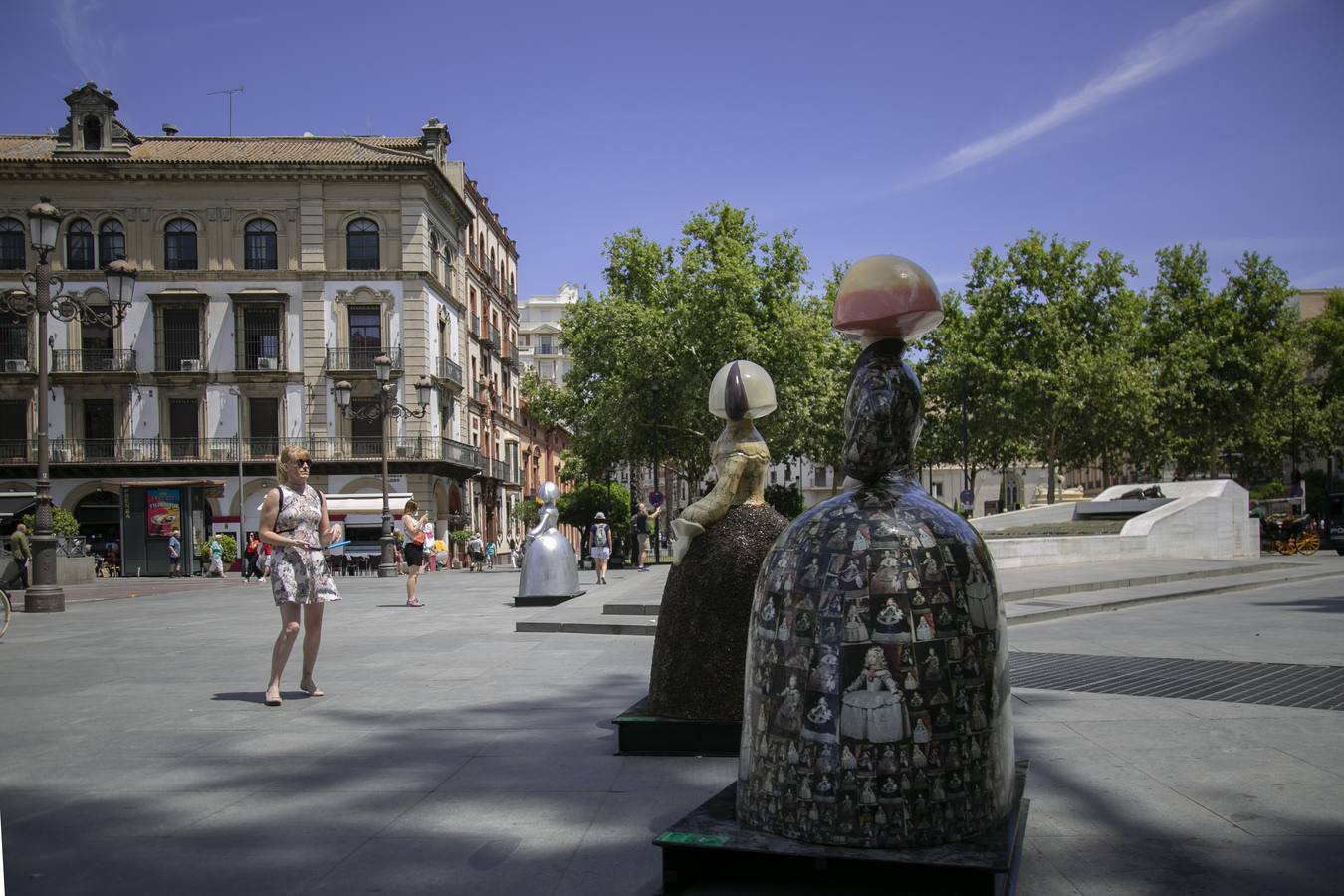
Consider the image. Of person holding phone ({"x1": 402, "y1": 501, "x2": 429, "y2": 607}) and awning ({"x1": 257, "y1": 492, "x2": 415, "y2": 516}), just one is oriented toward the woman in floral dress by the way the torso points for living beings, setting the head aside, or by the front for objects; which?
the awning

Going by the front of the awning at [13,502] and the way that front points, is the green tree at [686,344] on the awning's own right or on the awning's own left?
on the awning's own left

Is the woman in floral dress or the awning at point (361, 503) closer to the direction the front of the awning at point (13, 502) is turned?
the woman in floral dress

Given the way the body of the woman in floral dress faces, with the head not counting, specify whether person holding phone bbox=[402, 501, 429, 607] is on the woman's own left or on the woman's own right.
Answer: on the woman's own left

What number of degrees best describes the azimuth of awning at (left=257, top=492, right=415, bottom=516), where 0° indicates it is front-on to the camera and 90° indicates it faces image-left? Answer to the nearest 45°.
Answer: approximately 0°

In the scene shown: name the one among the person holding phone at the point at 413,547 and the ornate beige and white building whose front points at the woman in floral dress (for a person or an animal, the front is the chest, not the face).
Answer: the ornate beige and white building

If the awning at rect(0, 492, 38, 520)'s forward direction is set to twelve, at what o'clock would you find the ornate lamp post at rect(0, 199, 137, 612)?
The ornate lamp post is roughly at 12 o'clock from the awning.

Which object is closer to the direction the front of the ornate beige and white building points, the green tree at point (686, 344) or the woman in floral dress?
the woman in floral dress

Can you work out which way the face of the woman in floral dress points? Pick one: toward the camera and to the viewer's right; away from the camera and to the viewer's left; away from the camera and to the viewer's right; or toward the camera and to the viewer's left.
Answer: toward the camera and to the viewer's right
